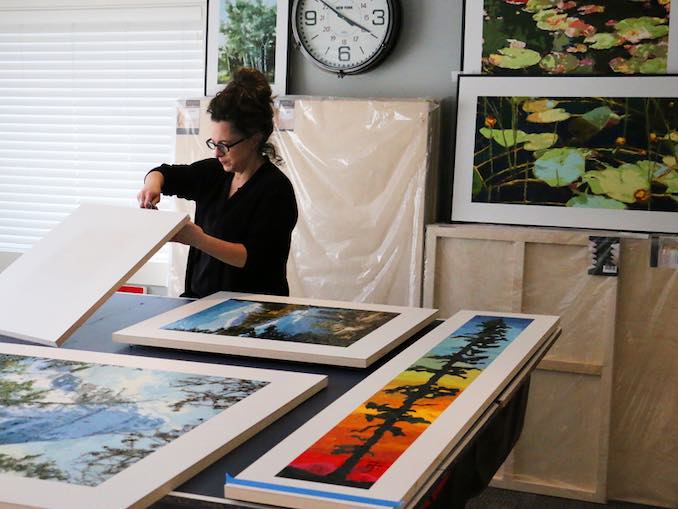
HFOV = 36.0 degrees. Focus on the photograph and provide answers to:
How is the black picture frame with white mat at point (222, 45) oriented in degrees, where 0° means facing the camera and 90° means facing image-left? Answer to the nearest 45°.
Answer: approximately 0°

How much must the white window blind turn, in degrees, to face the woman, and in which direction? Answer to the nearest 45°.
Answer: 0° — it already faces them

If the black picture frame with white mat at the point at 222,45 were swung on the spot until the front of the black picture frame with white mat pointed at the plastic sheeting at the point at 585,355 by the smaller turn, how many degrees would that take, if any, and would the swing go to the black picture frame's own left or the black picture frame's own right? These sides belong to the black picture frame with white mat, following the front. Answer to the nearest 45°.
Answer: approximately 45° to the black picture frame's own left

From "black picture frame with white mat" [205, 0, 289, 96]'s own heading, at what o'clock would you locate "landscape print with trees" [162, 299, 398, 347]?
The landscape print with trees is roughly at 12 o'clock from the black picture frame with white mat.

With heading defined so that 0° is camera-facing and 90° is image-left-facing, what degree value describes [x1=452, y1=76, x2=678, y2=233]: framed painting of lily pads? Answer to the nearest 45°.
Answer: approximately 0°
